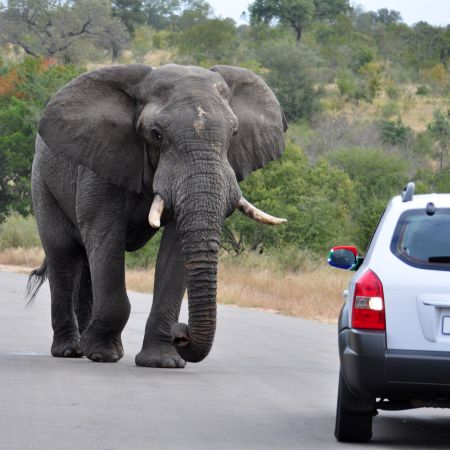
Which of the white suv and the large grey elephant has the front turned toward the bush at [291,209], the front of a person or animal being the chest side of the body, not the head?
the white suv

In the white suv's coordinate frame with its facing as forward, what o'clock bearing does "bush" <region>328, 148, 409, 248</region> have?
The bush is roughly at 12 o'clock from the white suv.

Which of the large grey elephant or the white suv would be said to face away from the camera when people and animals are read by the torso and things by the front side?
the white suv

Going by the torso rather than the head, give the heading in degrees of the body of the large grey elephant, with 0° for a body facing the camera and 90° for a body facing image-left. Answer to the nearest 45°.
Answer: approximately 315°

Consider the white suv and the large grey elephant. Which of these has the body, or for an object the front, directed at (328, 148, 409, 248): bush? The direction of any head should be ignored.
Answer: the white suv

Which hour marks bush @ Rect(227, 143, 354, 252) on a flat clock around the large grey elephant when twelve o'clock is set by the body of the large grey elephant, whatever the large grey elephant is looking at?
The bush is roughly at 8 o'clock from the large grey elephant.

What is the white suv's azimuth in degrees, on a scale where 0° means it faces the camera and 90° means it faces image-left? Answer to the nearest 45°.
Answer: approximately 180°

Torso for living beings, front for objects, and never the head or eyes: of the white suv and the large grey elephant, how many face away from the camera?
1
